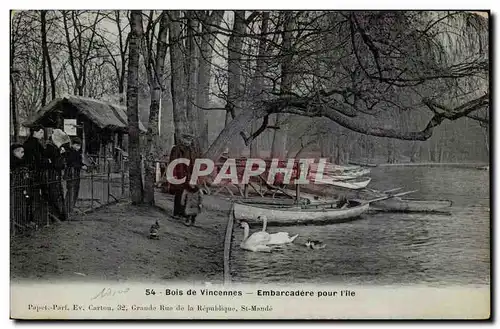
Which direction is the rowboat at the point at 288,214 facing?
to the viewer's right

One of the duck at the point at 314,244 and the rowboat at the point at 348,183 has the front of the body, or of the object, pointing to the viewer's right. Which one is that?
the rowboat

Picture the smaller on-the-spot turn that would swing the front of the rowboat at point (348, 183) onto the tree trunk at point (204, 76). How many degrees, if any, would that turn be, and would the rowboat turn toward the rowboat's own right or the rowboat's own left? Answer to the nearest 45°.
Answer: approximately 180°

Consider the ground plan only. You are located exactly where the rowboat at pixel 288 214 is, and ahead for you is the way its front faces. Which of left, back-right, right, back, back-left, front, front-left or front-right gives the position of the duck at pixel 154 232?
back

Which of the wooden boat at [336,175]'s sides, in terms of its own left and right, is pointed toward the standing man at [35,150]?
back

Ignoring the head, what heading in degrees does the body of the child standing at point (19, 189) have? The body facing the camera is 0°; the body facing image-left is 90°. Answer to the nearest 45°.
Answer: approximately 315°

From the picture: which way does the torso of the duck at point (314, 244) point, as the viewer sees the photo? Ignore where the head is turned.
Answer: to the viewer's left
